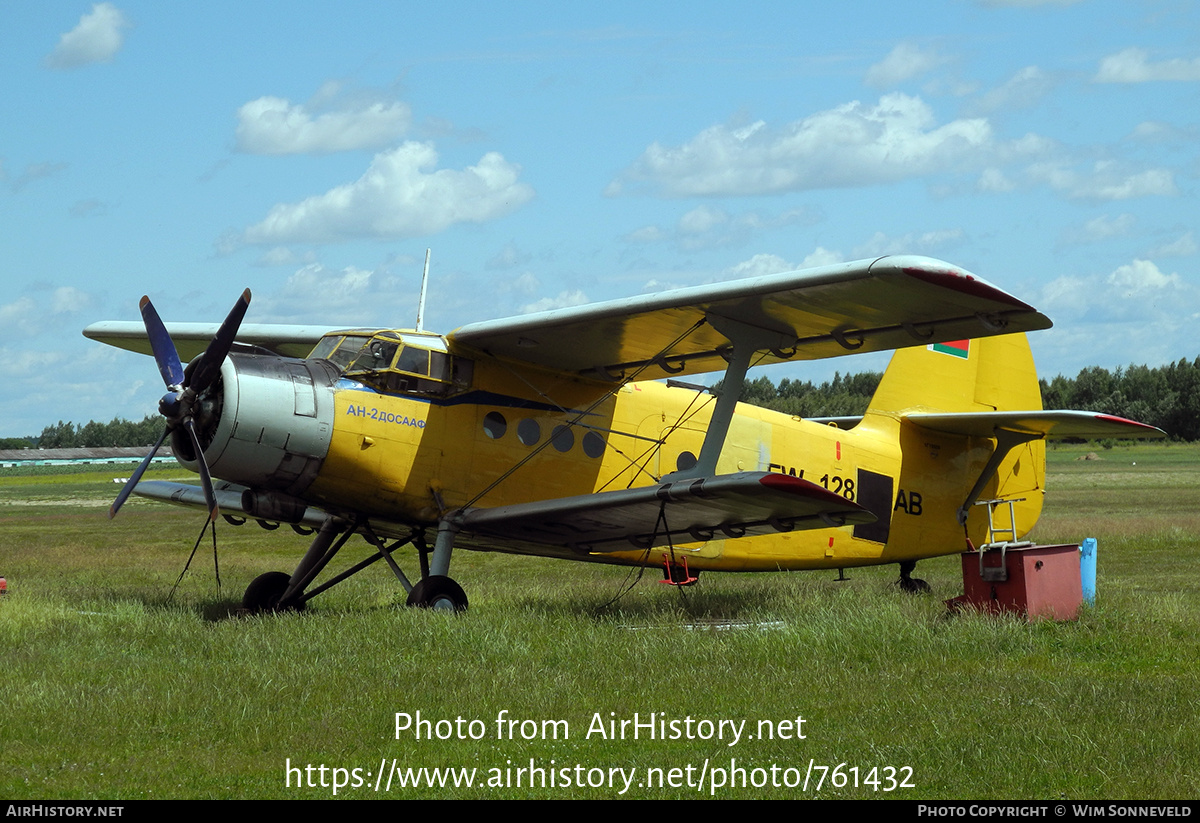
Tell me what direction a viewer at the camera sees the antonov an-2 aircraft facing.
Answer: facing the viewer and to the left of the viewer
